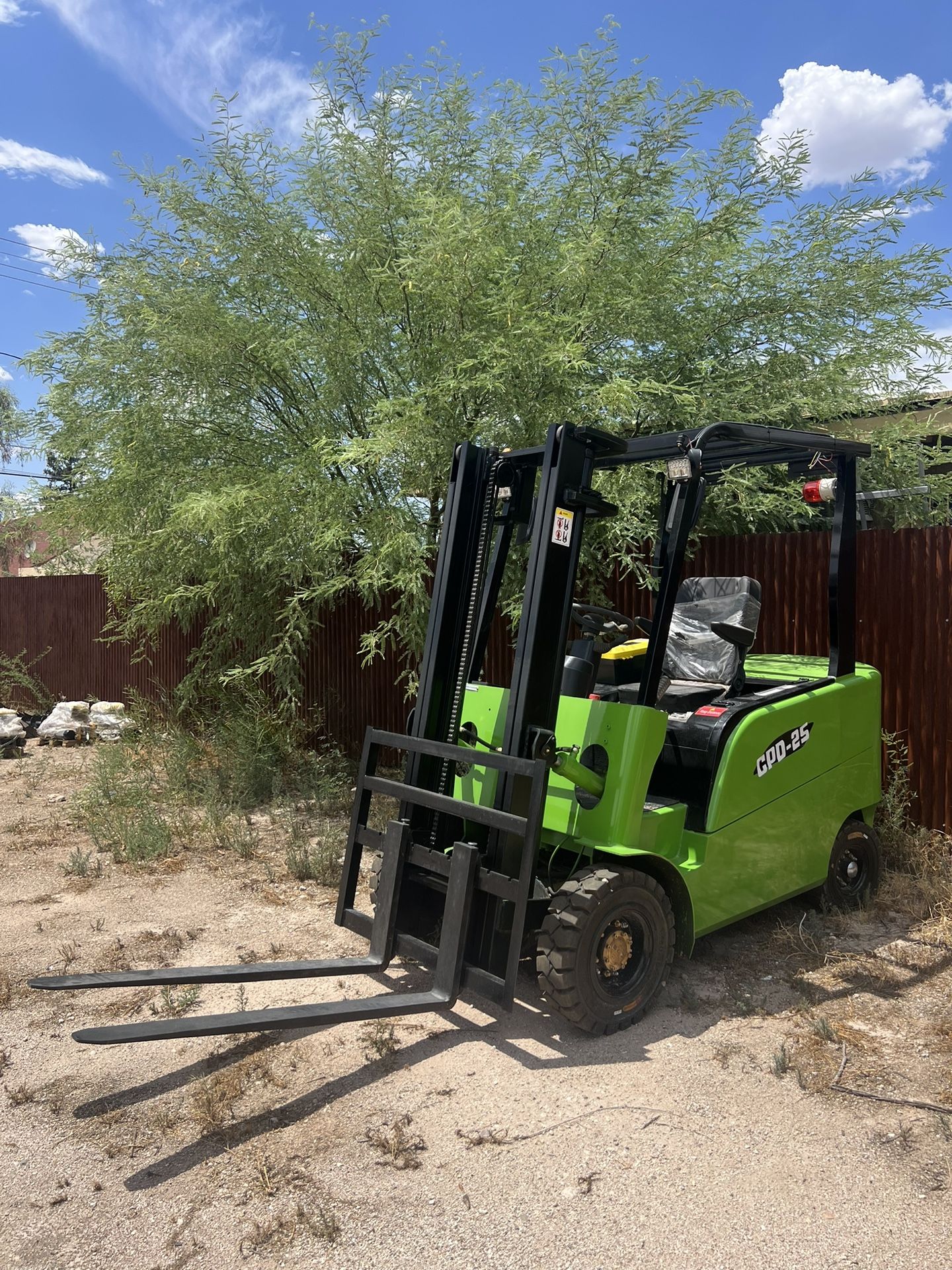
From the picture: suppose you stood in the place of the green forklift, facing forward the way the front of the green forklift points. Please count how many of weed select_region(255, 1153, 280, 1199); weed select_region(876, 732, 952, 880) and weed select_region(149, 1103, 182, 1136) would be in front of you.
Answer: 2

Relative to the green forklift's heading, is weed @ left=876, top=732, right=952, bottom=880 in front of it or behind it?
behind

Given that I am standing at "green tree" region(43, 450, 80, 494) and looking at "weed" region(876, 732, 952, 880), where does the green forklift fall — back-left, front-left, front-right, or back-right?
front-right

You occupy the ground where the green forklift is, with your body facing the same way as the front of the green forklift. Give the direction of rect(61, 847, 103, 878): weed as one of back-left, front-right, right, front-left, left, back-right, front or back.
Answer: right

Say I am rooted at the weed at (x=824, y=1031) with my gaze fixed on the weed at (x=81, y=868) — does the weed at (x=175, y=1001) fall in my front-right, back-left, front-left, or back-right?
front-left

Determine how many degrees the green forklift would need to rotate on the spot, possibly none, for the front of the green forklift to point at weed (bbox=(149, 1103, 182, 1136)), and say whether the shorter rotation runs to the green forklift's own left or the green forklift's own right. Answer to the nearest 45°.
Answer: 0° — it already faces it

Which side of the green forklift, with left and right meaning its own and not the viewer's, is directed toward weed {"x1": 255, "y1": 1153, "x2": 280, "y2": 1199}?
front

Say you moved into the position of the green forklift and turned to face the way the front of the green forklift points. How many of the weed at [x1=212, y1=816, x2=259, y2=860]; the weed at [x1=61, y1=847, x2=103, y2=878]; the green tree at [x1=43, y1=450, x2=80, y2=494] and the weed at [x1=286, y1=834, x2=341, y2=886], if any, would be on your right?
4

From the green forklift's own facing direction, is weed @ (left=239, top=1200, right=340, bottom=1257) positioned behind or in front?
in front

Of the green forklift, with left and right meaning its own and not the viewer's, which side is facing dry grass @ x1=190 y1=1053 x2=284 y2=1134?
front

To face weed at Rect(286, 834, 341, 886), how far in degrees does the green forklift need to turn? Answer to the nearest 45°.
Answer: approximately 90° to its right

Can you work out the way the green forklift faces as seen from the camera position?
facing the viewer and to the left of the viewer

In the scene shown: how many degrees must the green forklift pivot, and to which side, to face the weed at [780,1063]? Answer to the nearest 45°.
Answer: approximately 90° to its left

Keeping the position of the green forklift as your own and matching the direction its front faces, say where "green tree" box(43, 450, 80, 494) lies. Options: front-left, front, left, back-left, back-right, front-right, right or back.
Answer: right

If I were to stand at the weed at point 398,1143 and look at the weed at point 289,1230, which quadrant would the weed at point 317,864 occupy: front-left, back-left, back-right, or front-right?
back-right

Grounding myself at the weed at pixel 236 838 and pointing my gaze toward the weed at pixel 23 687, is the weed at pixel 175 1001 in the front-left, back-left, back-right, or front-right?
back-left
